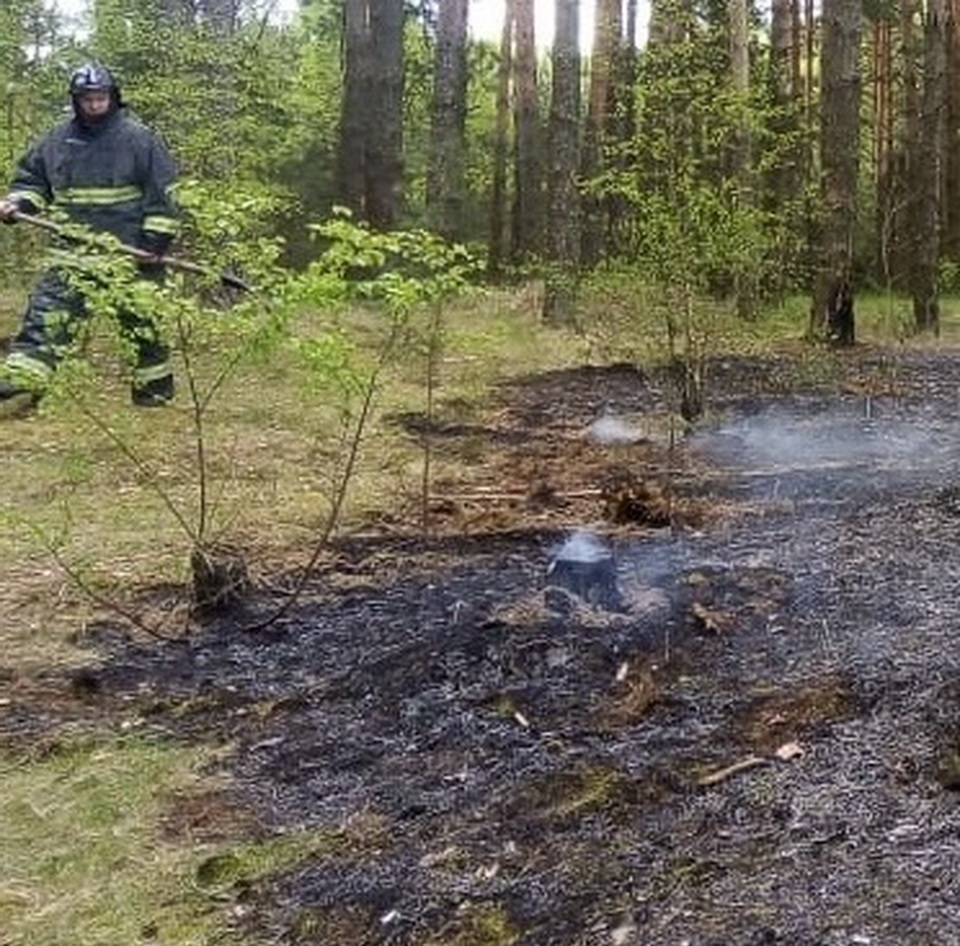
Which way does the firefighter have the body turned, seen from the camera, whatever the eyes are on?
toward the camera

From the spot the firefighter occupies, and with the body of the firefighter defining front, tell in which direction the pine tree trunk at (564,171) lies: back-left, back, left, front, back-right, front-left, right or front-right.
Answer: back-left

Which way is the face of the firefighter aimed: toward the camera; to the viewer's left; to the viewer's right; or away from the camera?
toward the camera

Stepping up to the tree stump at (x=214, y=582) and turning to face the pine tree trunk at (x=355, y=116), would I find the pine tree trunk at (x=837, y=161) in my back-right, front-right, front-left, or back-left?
front-right

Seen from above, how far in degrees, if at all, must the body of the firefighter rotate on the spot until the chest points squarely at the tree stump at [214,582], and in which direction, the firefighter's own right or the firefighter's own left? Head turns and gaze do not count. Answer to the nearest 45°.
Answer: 0° — they already face it

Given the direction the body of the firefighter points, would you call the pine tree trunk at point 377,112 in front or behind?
behind

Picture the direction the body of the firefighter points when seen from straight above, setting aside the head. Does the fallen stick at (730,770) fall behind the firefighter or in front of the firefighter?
in front

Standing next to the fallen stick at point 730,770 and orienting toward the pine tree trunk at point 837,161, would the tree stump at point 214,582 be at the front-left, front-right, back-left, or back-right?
front-left

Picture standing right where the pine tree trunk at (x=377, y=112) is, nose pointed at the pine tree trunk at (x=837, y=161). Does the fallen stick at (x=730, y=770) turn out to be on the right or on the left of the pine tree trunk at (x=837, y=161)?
right

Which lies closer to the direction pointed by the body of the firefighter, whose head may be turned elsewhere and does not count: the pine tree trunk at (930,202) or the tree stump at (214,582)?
the tree stump

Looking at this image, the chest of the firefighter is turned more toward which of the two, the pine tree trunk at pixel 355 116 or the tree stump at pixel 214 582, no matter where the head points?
the tree stump

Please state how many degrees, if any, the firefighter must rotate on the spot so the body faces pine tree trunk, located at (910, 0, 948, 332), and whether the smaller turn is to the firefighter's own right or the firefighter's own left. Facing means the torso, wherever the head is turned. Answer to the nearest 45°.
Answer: approximately 135° to the firefighter's own left
